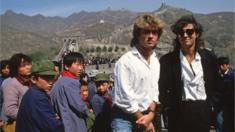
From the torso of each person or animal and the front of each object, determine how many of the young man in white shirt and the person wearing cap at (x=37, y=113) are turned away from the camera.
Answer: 0

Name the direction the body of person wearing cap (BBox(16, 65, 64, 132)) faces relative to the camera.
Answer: to the viewer's right

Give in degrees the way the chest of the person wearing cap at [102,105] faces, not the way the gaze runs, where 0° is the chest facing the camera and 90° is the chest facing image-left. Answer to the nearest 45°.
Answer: approximately 315°

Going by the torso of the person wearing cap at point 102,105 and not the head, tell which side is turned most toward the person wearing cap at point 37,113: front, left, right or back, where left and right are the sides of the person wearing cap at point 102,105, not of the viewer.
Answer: right

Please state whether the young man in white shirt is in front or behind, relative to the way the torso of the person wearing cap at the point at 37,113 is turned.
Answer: in front

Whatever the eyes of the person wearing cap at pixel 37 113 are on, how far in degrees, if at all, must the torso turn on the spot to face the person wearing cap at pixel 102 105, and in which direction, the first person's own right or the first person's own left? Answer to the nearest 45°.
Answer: approximately 45° to the first person's own left

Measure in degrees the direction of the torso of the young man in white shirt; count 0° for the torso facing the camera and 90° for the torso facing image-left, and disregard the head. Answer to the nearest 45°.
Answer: approximately 315°
